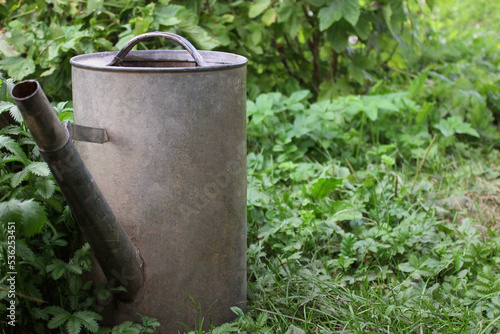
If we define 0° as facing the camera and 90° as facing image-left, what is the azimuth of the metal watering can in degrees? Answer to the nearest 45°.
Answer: approximately 45°
